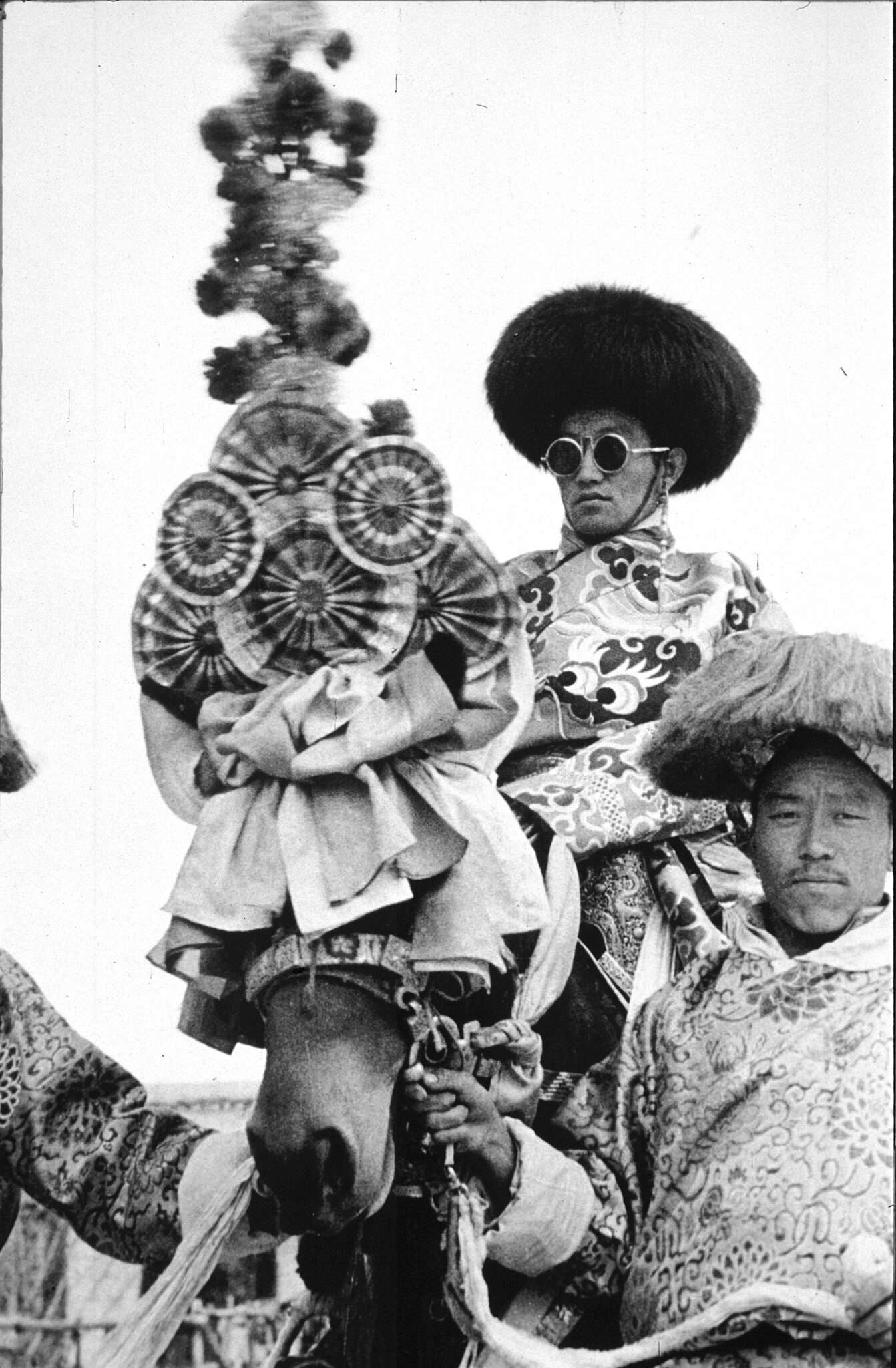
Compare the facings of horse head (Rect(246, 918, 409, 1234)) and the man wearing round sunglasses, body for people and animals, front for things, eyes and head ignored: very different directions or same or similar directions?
same or similar directions

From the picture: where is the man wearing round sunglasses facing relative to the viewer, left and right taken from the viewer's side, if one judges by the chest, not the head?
facing the viewer and to the left of the viewer

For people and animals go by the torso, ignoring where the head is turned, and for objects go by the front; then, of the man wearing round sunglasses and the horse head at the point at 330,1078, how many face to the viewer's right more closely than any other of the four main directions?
0

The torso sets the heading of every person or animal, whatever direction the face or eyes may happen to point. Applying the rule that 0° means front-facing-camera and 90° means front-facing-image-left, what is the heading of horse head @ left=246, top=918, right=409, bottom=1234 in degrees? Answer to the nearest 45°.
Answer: approximately 45°
